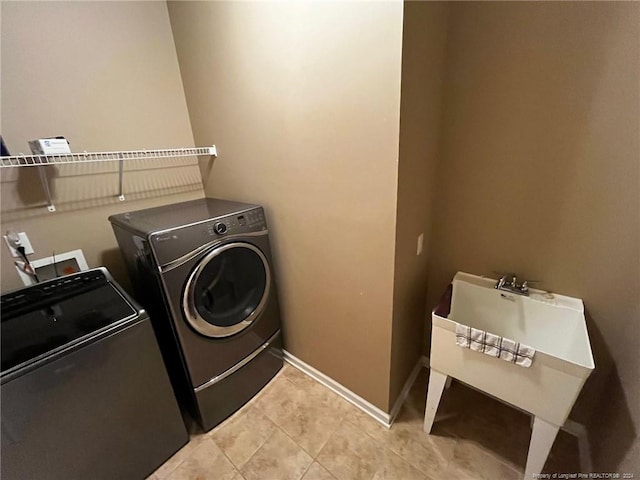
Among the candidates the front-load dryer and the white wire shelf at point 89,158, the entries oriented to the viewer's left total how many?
0

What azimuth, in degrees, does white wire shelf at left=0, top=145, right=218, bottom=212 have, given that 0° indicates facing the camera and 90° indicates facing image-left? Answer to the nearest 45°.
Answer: approximately 315°

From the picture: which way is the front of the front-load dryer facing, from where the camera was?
facing the viewer and to the right of the viewer
